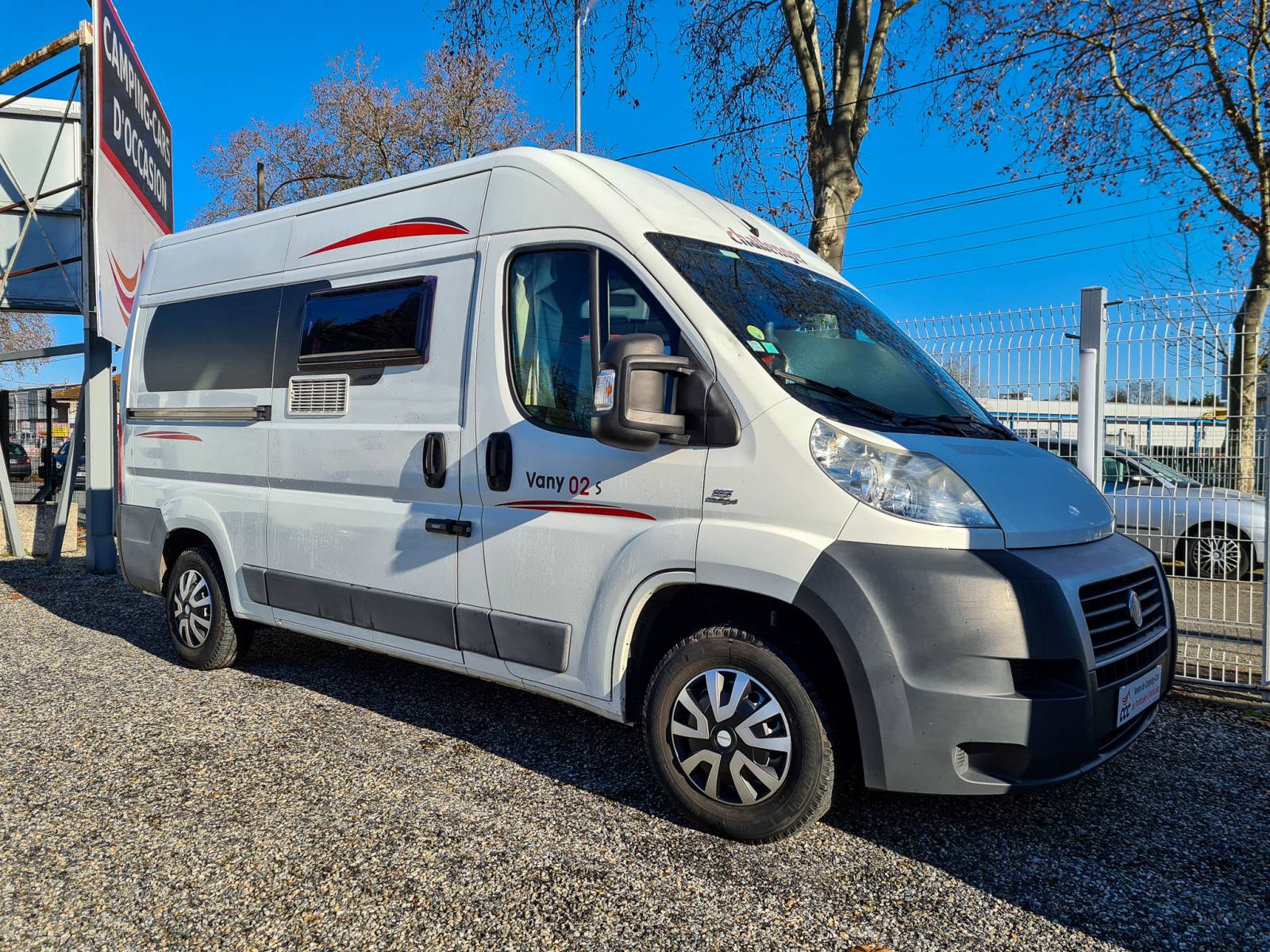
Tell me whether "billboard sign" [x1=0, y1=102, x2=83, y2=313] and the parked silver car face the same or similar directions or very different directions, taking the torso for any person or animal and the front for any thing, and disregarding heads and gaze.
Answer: very different directions

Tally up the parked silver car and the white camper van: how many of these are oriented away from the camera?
0

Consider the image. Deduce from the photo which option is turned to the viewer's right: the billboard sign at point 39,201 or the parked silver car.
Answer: the parked silver car

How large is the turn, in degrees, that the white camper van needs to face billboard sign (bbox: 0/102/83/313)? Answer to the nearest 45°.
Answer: approximately 180°

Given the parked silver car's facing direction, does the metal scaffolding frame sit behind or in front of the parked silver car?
behind

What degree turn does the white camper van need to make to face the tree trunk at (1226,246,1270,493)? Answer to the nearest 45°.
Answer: approximately 90° to its left

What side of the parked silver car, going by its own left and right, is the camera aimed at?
right

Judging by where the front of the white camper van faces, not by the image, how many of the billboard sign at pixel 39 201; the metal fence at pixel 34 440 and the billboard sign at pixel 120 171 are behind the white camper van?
3

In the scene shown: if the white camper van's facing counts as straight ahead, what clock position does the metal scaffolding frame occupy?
The metal scaffolding frame is roughly at 6 o'clock from the white camper van.
